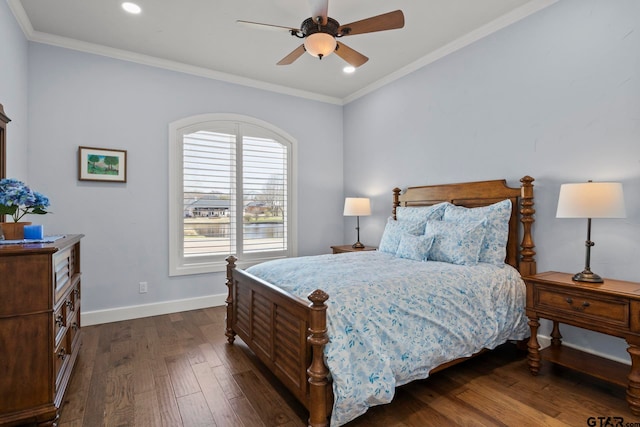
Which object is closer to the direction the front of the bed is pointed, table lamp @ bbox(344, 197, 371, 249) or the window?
the window

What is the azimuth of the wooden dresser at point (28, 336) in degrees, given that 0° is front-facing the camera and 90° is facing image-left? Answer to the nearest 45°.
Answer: approximately 270°

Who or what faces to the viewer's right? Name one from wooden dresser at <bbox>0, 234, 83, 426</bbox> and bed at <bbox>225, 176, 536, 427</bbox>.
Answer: the wooden dresser

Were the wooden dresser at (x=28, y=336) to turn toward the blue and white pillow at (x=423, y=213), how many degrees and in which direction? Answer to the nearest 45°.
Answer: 0° — it already faces it

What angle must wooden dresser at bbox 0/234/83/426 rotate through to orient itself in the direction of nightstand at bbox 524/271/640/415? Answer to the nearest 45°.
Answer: approximately 45° to its right

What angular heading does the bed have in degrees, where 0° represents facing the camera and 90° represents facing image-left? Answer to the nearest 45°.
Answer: approximately 45°

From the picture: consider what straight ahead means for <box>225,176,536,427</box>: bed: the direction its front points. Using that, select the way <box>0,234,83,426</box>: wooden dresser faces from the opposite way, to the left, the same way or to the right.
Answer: the opposite way

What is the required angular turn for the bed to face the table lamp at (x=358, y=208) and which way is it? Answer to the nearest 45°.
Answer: approximately 135° to its right

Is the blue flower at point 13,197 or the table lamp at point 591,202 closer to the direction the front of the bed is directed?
the blue flower

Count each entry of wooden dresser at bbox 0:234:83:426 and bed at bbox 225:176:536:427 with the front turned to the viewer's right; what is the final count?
1
